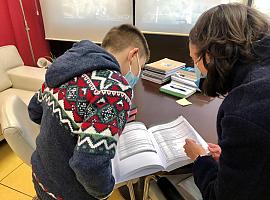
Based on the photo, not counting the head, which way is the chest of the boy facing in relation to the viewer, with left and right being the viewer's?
facing away from the viewer and to the right of the viewer

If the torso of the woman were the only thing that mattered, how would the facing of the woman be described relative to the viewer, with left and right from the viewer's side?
facing away from the viewer and to the left of the viewer

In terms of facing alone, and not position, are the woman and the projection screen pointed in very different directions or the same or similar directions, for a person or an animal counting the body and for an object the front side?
very different directions

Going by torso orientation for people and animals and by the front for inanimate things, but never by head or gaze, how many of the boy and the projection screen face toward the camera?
1

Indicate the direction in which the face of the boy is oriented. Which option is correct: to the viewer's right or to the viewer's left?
to the viewer's right

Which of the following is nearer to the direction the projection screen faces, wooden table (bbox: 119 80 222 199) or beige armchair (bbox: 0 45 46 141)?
the wooden table

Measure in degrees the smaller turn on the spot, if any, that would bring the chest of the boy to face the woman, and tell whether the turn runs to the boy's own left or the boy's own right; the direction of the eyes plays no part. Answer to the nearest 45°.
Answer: approximately 45° to the boy's own right
